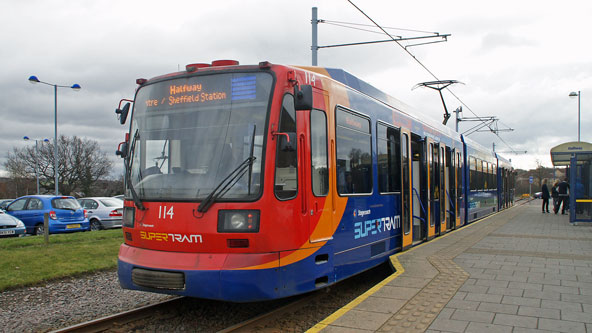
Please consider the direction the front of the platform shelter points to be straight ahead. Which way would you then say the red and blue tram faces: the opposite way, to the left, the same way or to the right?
to the left

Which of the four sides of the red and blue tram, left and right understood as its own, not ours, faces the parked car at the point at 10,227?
right

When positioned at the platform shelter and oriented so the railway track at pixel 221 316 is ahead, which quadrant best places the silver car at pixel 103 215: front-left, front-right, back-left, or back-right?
front-right

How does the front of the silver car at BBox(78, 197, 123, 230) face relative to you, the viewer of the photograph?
facing away from the viewer and to the left of the viewer

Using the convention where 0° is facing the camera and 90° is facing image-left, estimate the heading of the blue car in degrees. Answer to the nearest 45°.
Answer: approximately 135°

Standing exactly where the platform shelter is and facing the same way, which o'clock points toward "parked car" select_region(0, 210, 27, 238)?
The parked car is roughly at 11 o'clock from the platform shelter.

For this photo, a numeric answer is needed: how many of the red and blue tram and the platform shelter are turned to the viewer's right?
0

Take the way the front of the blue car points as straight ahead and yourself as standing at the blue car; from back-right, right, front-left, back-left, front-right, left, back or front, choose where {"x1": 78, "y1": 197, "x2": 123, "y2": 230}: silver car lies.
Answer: right

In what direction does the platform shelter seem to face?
to the viewer's left

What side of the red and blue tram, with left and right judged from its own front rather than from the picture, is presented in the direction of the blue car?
right

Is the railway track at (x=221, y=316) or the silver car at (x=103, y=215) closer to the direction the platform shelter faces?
the silver car

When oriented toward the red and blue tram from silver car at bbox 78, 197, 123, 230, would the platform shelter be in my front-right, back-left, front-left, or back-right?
front-left

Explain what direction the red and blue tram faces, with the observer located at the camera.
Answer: facing the viewer and to the left of the viewer

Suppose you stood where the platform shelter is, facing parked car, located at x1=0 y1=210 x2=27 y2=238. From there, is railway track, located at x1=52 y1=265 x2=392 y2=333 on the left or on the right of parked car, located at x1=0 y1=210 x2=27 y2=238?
left
